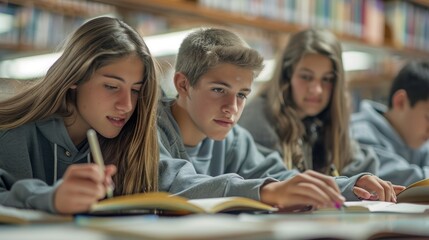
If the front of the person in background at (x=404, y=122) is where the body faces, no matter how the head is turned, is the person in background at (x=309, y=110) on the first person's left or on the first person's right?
on the first person's right

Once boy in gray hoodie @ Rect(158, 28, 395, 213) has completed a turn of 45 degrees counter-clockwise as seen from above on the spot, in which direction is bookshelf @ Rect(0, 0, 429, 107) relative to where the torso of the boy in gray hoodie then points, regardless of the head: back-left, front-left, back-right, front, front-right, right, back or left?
left

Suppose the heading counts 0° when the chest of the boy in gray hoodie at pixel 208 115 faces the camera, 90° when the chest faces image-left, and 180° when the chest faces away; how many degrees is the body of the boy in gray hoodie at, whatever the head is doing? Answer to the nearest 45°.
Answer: approximately 315°
